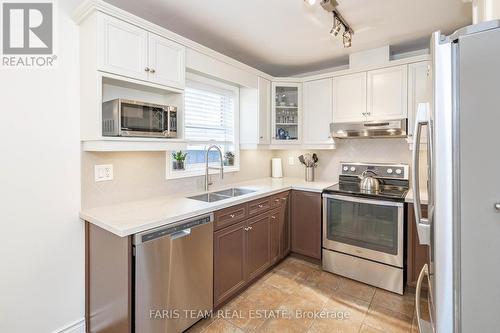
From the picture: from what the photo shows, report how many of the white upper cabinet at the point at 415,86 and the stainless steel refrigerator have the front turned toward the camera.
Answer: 1

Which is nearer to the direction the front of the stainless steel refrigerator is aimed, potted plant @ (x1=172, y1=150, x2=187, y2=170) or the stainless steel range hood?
the potted plant

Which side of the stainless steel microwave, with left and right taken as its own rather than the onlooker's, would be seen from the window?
left

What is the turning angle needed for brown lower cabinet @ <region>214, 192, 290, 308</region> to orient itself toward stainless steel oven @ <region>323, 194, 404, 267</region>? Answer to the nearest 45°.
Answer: approximately 45° to its left

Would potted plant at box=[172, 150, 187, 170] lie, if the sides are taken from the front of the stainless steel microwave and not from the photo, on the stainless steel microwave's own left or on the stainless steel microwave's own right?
on the stainless steel microwave's own left

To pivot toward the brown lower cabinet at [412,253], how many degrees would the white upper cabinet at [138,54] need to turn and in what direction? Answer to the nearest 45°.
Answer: approximately 45° to its left

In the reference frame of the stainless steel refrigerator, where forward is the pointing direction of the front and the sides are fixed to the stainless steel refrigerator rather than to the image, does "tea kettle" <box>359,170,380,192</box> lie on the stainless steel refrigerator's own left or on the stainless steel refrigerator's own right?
on the stainless steel refrigerator's own right

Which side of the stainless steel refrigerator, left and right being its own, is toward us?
left

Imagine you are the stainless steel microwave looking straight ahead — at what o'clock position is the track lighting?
The track lighting is roughly at 11 o'clock from the stainless steel microwave.

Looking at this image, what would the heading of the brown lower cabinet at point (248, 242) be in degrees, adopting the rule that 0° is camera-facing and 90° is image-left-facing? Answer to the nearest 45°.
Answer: approximately 315°

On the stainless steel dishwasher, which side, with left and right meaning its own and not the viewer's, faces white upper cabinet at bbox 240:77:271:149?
left
